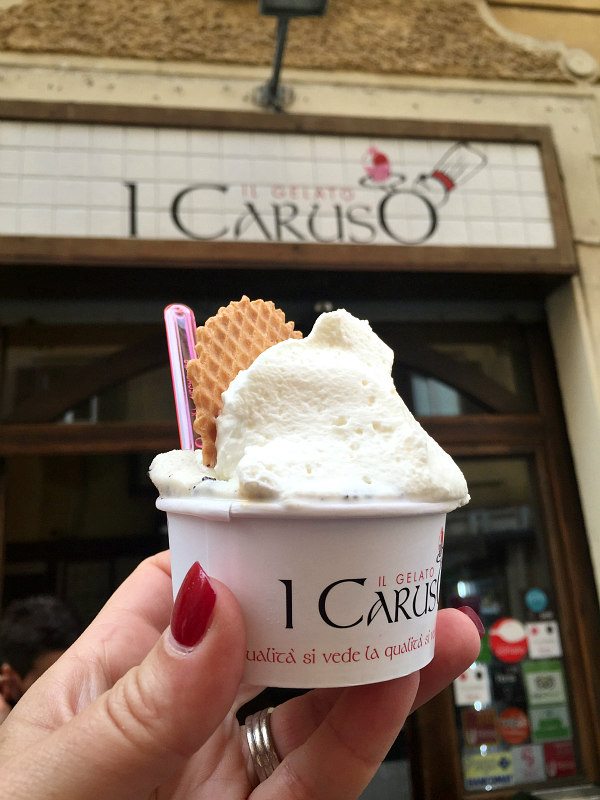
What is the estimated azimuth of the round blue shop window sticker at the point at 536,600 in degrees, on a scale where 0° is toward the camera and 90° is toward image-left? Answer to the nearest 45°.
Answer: approximately 0°

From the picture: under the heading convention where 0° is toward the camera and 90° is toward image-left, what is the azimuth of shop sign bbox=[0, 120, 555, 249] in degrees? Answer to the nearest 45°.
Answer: approximately 0°

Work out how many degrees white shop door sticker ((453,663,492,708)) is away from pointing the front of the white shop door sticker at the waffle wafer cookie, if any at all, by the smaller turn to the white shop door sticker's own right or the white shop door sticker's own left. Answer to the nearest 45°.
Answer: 0° — it already faces it
